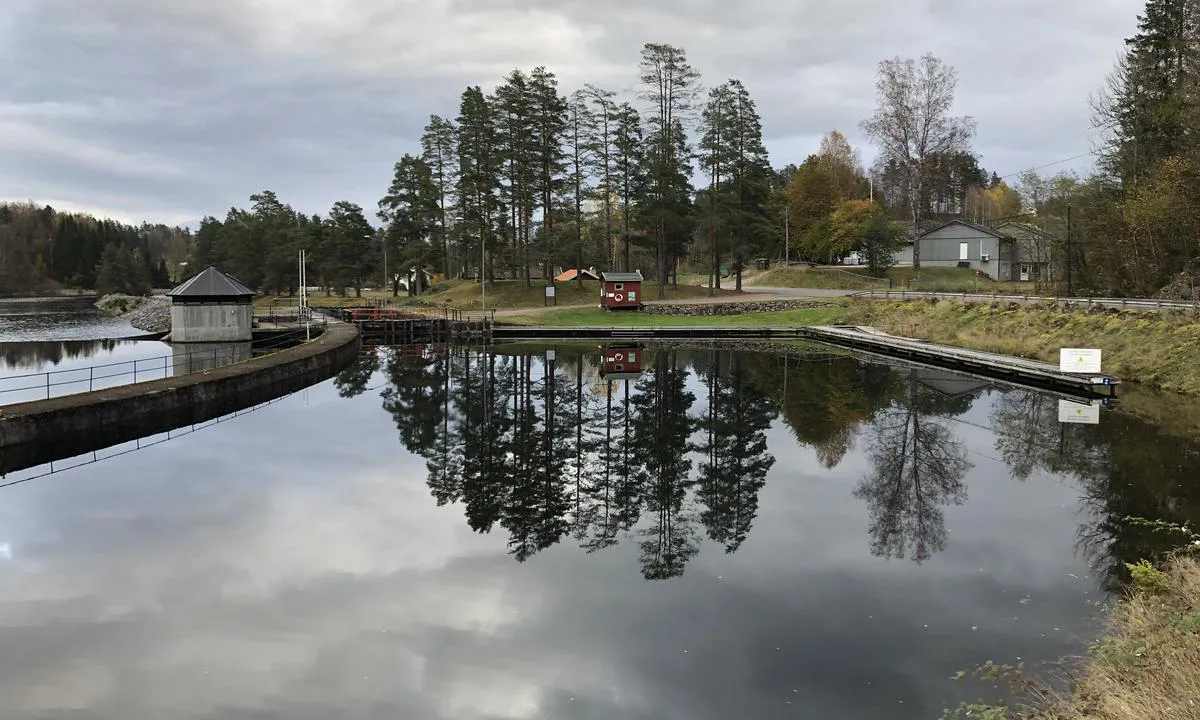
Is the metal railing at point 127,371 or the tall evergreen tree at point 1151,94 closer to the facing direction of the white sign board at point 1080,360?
the metal railing

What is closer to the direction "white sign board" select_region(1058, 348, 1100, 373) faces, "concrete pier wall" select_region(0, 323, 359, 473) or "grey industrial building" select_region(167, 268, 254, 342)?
the concrete pier wall

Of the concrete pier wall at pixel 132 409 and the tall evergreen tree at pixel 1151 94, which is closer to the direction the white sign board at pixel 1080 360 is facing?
the concrete pier wall

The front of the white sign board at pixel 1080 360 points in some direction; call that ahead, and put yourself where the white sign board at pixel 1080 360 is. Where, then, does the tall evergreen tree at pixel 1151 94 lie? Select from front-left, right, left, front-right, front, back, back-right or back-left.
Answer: back

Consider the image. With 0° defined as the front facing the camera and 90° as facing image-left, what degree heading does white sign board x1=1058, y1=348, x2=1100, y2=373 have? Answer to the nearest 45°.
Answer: approximately 0°

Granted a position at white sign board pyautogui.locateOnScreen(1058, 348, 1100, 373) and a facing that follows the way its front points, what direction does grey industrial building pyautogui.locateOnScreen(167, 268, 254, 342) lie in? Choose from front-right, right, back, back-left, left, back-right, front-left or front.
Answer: right

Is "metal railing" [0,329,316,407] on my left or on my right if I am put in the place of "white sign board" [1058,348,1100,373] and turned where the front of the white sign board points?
on my right

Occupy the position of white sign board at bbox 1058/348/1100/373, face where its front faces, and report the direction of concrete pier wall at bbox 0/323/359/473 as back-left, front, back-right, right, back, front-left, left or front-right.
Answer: front-right
